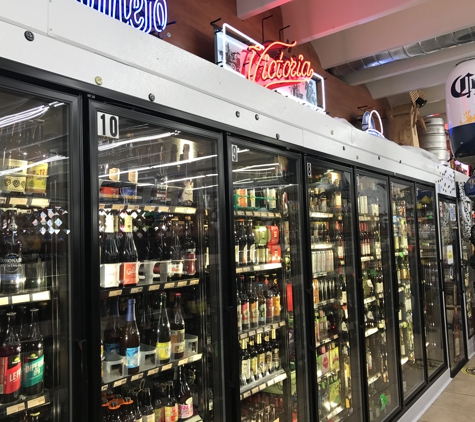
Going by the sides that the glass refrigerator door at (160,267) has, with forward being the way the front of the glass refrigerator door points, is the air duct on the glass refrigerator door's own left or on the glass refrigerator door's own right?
on the glass refrigerator door's own left

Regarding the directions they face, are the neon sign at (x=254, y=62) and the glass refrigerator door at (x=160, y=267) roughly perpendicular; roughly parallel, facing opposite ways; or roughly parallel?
roughly parallel

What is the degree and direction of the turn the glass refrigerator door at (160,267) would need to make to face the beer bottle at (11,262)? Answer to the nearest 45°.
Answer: approximately 90° to its right

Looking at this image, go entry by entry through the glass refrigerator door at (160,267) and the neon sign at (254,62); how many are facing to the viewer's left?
0

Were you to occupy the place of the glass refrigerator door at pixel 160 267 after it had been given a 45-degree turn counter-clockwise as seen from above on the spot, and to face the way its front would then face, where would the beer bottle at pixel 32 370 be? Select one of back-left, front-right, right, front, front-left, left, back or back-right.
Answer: back-right

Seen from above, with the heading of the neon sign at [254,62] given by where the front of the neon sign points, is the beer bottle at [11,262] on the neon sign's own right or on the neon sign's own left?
on the neon sign's own right
